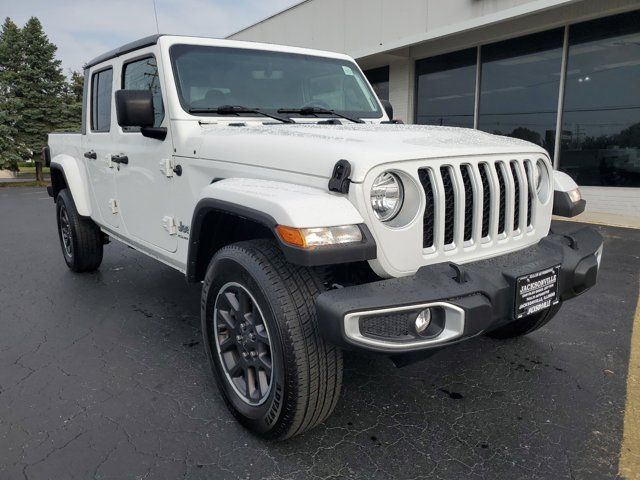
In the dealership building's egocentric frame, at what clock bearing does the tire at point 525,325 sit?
The tire is roughly at 11 o'clock from the dealership building.

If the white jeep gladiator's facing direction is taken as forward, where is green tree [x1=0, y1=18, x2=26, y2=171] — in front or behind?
behind

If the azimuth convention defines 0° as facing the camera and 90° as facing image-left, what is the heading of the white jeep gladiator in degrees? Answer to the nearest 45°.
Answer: approximately 315°

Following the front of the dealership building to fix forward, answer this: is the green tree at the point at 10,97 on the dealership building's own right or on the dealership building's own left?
on the dealership building's own right

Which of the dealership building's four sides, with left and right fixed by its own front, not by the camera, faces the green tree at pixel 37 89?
right

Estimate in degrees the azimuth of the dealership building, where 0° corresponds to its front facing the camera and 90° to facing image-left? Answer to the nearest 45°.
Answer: approximately 45°

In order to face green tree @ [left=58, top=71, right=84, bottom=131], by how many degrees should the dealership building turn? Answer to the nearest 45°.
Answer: approximately 90° to its right

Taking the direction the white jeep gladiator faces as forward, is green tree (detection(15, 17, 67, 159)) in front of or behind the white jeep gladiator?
behind

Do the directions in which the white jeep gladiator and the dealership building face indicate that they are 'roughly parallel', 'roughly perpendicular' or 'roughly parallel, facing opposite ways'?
roughly perpendicular
